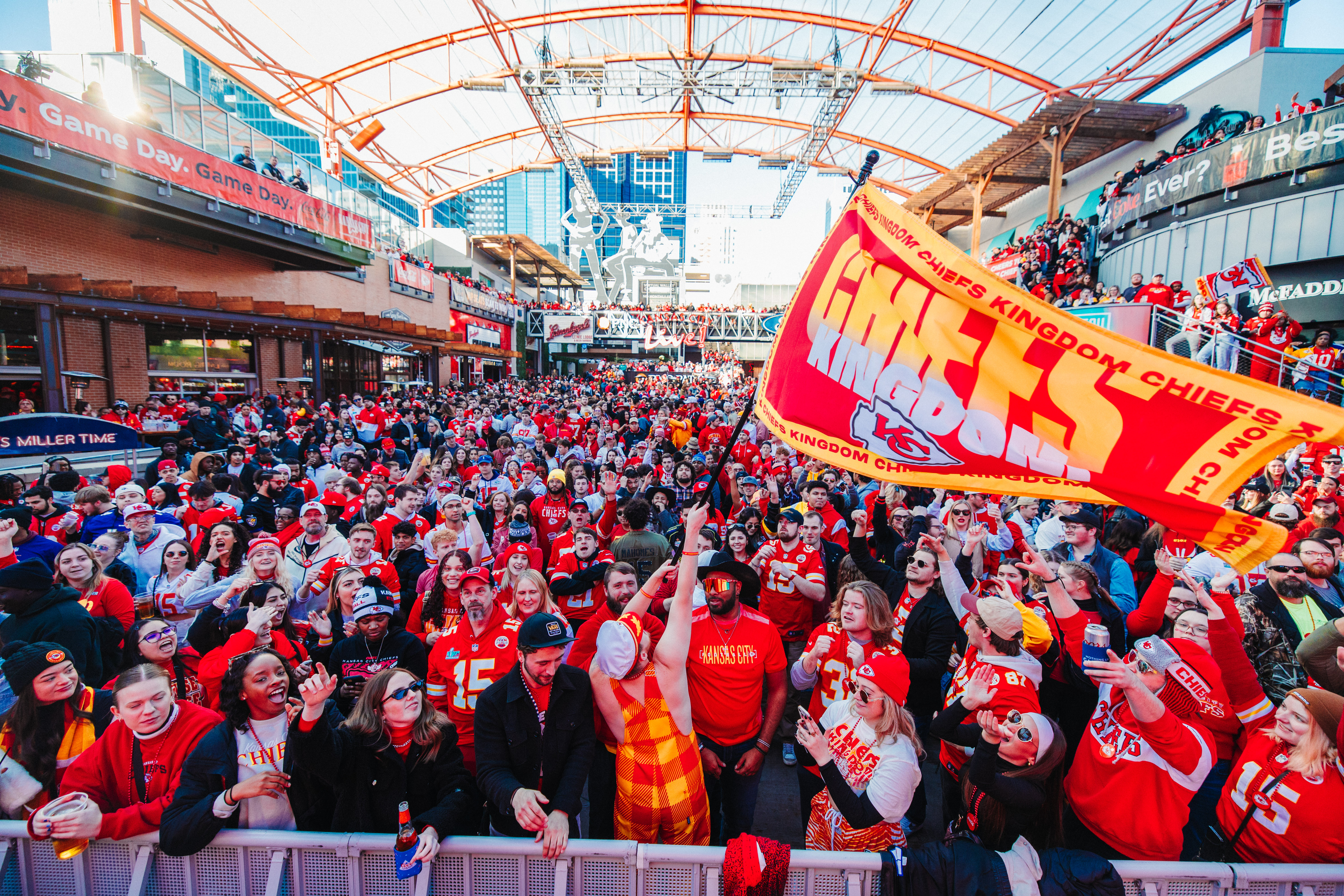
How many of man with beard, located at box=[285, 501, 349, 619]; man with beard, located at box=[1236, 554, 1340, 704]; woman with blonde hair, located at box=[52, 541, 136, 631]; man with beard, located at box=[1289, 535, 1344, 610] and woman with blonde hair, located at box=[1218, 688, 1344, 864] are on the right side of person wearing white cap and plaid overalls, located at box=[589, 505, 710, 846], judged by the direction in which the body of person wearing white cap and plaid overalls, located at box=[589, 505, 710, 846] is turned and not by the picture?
3

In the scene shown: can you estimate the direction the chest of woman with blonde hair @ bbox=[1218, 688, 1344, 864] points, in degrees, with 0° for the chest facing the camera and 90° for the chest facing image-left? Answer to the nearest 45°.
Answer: approximately 45°

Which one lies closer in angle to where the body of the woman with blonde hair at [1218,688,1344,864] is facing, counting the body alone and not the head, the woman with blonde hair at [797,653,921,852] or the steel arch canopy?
the woman with blonde hair

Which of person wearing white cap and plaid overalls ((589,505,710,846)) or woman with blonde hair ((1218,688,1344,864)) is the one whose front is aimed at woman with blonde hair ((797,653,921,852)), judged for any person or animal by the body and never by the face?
woman with blonde hair ((1218,688,1344,864))

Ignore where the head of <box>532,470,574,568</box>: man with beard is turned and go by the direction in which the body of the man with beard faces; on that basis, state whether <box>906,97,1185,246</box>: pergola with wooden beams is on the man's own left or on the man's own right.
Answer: on the man's own left

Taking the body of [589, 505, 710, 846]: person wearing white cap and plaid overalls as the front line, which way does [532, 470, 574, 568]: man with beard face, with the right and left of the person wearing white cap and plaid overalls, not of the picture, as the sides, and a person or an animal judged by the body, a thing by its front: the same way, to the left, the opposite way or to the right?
the opposite way

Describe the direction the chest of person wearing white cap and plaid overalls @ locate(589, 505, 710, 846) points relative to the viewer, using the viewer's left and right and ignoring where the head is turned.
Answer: facing away from the viewer

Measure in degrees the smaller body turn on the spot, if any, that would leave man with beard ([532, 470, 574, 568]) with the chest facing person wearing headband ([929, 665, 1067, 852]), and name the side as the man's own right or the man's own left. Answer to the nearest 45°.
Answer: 0° — they already face them
